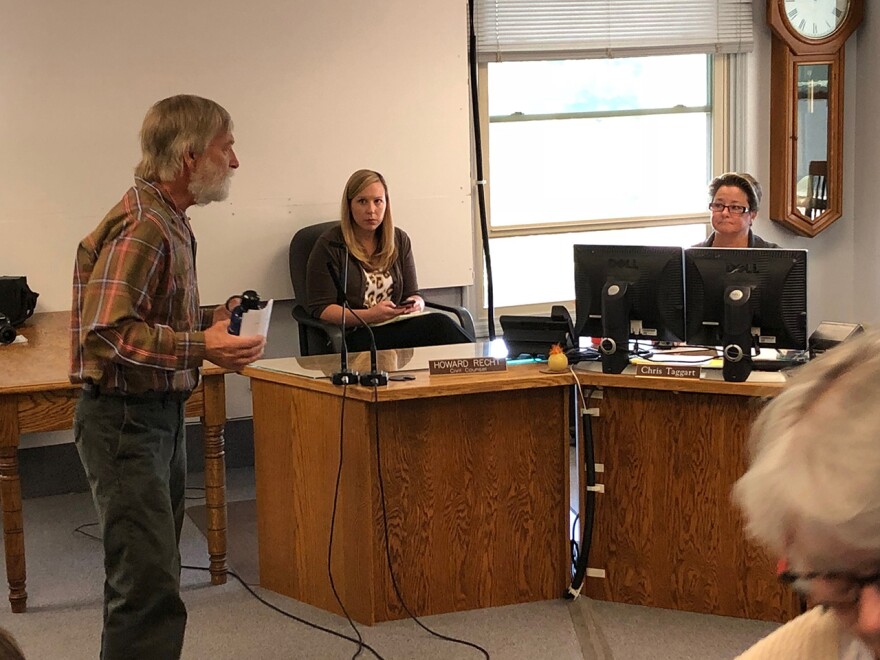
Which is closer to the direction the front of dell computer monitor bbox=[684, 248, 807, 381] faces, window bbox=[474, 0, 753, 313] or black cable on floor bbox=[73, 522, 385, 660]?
the window

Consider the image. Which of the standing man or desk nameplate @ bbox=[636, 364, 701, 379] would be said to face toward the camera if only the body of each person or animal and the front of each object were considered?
the desk nameplate

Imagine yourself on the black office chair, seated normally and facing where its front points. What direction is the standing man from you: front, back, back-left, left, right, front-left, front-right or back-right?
front-right

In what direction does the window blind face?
toward the camera

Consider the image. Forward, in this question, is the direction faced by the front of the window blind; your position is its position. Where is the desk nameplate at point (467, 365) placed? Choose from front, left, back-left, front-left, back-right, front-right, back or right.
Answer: front

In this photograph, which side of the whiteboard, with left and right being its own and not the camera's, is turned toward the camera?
front

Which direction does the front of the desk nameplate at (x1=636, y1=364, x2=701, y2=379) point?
toward the camera

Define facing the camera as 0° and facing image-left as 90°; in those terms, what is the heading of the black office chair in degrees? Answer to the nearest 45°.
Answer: approximately 315°

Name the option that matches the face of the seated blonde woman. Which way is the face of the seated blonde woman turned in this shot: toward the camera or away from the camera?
toward the camera

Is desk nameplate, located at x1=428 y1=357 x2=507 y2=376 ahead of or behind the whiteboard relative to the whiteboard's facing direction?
ahead

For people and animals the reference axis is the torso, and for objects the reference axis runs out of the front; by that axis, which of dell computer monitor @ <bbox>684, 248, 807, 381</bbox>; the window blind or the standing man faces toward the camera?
the window blind

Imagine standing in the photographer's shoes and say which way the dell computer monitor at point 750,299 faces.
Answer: facing away from the viewer

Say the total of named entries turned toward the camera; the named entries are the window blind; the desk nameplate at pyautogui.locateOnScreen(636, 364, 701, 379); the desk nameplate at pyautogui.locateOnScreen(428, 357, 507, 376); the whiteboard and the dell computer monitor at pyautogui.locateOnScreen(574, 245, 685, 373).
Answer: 4

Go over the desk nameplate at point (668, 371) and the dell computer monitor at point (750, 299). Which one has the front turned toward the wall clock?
the dell computer monitor

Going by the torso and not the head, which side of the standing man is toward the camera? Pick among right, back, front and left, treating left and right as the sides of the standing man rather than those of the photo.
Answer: right
